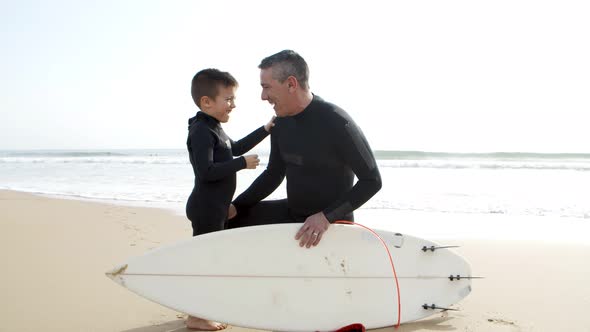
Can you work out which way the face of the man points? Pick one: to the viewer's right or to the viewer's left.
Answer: to the viewer's left

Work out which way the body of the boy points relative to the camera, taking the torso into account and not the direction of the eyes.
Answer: to the viewer's right

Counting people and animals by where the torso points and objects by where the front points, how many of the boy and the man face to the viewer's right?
1

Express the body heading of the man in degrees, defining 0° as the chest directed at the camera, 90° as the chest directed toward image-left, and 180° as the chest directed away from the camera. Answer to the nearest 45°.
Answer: approximately 45°
